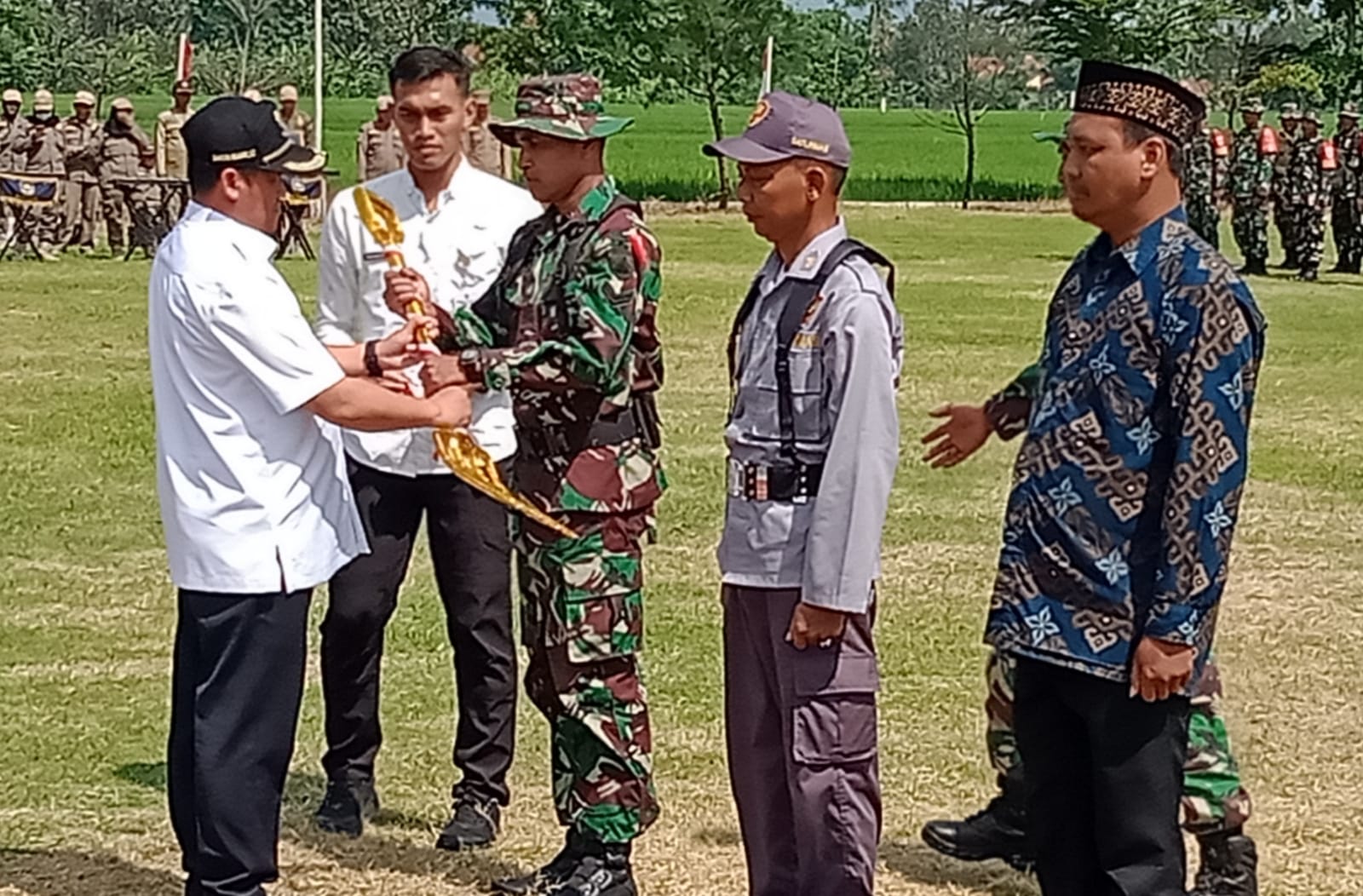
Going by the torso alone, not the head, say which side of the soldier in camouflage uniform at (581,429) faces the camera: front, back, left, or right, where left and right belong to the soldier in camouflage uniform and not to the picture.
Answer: left

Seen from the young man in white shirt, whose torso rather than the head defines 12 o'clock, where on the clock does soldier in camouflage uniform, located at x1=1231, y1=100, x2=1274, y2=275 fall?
The soldier in camouflage uniform is roughly at 7 o'clock from the young man in white shirt.

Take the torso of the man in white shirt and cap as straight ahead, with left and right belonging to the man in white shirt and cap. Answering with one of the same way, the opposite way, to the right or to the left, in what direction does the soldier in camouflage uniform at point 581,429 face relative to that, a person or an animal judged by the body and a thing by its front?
the opposite way

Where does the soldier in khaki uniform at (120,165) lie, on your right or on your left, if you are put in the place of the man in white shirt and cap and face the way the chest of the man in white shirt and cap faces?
on your left

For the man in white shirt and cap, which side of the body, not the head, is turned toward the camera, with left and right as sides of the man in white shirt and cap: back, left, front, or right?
right

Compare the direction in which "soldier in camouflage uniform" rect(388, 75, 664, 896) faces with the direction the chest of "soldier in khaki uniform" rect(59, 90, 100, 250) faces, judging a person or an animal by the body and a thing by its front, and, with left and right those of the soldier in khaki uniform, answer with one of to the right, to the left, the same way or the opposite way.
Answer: to the right

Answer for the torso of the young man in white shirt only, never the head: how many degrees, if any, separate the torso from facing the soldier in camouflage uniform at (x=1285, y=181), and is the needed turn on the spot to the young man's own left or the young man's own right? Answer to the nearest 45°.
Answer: approximately 135° to the young man's own left

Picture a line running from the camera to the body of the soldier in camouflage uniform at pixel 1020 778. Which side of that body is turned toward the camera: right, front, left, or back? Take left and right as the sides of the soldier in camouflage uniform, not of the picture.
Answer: left

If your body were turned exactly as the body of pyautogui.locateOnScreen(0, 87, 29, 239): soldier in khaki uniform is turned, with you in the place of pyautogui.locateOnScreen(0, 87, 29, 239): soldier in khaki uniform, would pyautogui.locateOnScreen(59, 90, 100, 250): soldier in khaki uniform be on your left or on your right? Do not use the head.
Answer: on your left
